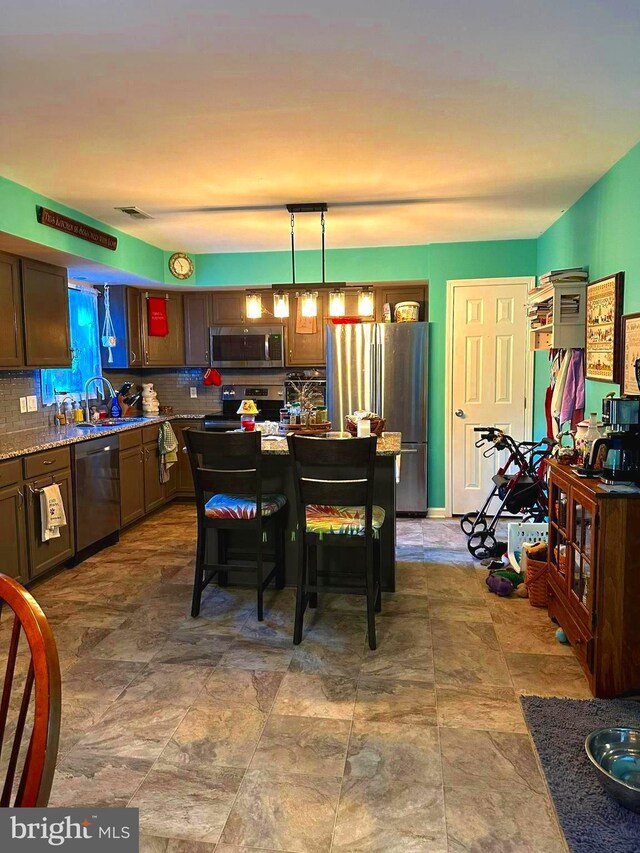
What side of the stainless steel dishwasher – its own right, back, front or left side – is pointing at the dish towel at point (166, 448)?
left

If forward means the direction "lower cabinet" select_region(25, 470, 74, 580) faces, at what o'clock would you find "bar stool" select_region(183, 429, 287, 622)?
The bar stool is roughly at 12 o'clock from the lower cabinet.

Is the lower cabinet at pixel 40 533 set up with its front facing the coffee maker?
yes

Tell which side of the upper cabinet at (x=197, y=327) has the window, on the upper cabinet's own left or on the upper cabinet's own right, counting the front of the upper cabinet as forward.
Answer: on the upper cabinet's own right

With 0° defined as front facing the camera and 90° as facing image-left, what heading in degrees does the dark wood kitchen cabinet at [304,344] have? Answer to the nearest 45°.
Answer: approximately 0°

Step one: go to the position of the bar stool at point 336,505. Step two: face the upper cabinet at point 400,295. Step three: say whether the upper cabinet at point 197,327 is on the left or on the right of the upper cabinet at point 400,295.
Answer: left

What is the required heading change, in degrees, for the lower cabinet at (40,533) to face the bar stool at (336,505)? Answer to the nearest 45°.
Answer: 0° — it already faces it

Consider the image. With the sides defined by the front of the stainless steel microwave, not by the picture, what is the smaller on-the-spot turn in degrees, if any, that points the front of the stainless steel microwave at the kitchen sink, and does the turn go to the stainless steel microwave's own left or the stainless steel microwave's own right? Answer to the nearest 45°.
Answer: approximately 45° to the stainless steel microwave's own right

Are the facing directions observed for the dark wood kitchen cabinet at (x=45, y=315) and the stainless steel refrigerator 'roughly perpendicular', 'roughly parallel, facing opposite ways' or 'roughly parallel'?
roughly perpendicular

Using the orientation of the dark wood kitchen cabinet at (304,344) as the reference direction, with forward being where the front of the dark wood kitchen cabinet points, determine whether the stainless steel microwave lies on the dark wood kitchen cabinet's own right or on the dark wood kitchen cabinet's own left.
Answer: on the dark wood kitchen cabinet's own right

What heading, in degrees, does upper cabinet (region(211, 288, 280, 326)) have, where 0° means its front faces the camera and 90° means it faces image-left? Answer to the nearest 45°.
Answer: approximately 0°
